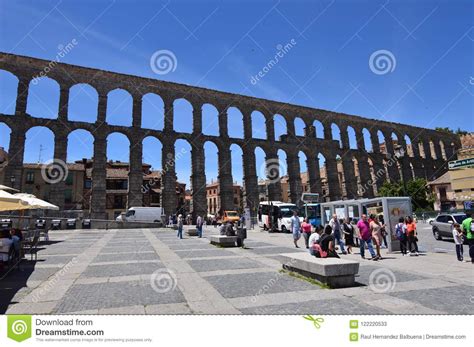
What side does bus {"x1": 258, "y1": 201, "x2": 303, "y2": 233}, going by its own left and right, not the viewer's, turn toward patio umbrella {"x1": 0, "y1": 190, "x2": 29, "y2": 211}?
right

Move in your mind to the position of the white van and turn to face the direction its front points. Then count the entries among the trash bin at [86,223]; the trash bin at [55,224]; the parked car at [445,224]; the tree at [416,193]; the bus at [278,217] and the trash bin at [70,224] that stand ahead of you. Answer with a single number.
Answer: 3

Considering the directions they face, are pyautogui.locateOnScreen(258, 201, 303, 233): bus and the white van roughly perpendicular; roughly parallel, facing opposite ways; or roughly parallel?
roughly perpendicular

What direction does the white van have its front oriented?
to the viewer's left

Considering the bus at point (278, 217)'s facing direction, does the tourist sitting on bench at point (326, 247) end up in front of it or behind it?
in front

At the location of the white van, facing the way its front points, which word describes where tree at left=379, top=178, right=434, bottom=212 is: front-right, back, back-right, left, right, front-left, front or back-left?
back

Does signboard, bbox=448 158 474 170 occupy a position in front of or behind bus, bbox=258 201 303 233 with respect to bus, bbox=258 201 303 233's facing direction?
in front

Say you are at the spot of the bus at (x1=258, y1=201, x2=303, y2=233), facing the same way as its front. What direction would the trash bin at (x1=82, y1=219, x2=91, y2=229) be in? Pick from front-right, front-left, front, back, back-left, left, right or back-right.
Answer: back-right

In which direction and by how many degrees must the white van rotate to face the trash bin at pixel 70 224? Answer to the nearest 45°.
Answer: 0° — it already faces it
